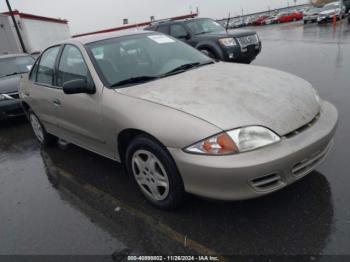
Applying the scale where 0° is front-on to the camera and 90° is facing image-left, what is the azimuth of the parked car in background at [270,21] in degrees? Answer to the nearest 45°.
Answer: approximately 45°

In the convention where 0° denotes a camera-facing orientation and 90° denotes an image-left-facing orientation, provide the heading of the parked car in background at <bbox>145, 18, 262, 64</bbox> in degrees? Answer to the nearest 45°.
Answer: approximately 315°

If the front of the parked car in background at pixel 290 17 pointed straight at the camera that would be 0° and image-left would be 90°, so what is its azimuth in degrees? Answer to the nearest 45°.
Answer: approximately 45°

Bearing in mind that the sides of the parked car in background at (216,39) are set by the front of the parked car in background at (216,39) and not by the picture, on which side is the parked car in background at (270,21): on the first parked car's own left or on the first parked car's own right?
on the first parked car's own left

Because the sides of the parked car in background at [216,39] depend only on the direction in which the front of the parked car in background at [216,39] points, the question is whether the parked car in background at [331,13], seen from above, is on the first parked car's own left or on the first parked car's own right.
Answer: on the first parked car's own left
